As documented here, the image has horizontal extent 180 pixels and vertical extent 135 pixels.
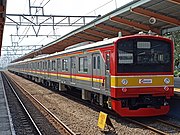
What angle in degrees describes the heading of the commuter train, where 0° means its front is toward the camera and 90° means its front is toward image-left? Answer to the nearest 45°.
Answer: approximately 315°
